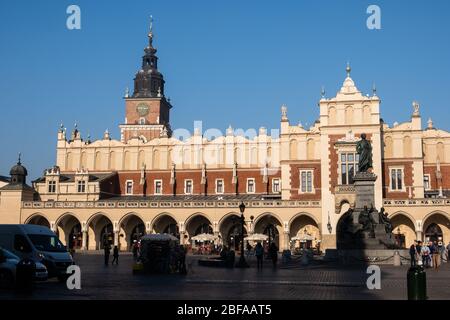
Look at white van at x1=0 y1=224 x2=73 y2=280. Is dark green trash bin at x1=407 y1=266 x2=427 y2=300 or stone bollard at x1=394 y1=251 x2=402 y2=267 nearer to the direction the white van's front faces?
the dark green trash bin

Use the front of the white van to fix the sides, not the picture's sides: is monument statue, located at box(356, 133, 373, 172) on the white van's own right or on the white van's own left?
on the white van's own left

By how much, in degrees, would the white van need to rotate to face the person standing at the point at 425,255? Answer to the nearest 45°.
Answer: approximately 45° to its left

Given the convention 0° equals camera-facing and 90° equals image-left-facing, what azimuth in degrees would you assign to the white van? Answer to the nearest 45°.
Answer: approximately 315°

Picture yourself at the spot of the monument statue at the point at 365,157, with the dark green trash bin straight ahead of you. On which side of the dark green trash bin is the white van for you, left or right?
right

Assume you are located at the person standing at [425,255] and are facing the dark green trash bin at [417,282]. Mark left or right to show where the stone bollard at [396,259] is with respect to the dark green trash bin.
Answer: right

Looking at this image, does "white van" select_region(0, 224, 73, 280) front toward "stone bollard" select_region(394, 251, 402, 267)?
no

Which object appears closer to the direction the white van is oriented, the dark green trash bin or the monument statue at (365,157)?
the dark green trash bin

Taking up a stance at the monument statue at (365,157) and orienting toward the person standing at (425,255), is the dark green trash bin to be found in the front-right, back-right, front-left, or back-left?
front-right

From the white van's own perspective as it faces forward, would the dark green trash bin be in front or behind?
in front

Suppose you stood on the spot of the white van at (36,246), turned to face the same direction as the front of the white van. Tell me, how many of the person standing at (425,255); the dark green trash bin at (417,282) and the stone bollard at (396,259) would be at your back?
0
